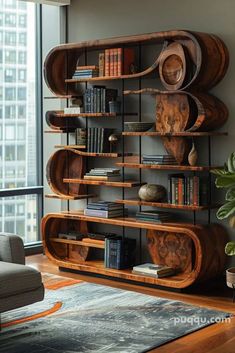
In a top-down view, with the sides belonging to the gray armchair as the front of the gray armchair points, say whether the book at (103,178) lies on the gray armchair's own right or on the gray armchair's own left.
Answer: on the gray armchair's own left

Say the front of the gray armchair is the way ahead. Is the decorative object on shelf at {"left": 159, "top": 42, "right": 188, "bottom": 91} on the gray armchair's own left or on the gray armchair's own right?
on the gray armchair's own left

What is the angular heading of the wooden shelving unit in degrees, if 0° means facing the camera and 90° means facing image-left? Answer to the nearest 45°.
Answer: approximately 45°

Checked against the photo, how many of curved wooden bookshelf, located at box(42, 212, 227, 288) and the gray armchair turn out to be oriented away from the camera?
0

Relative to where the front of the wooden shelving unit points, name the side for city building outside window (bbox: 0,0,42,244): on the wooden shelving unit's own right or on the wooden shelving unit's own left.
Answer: on the wooden shelving unit's own right

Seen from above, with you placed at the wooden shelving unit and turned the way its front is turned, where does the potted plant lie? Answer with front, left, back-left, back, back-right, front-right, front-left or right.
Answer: left

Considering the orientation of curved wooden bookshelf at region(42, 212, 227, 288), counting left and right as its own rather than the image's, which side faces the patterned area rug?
front

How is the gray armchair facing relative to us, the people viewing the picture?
facing the viewer and to the right of the viewer
